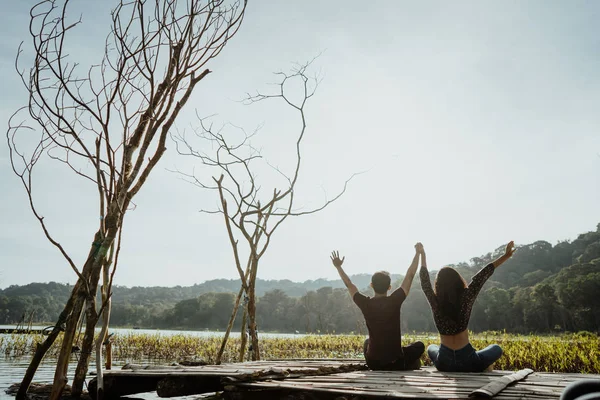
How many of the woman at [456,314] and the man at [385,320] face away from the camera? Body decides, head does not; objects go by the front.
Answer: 2

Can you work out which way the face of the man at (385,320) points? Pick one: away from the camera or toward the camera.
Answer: away from the camera

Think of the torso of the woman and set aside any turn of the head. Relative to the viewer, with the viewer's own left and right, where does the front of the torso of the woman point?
facing away from the viewer

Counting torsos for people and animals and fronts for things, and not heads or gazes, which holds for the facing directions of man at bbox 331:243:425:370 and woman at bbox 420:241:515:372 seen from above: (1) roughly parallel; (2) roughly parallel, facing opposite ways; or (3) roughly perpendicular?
roughly parallel

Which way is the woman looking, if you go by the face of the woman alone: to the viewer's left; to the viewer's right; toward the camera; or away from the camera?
away from the camera

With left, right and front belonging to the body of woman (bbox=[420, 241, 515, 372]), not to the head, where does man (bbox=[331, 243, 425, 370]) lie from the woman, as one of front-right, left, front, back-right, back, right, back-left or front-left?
left

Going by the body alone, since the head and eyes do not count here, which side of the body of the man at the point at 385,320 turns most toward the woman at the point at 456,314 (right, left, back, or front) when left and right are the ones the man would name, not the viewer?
right

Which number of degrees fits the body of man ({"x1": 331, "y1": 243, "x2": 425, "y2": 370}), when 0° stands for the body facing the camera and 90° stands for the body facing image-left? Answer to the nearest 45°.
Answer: approximately 180°
